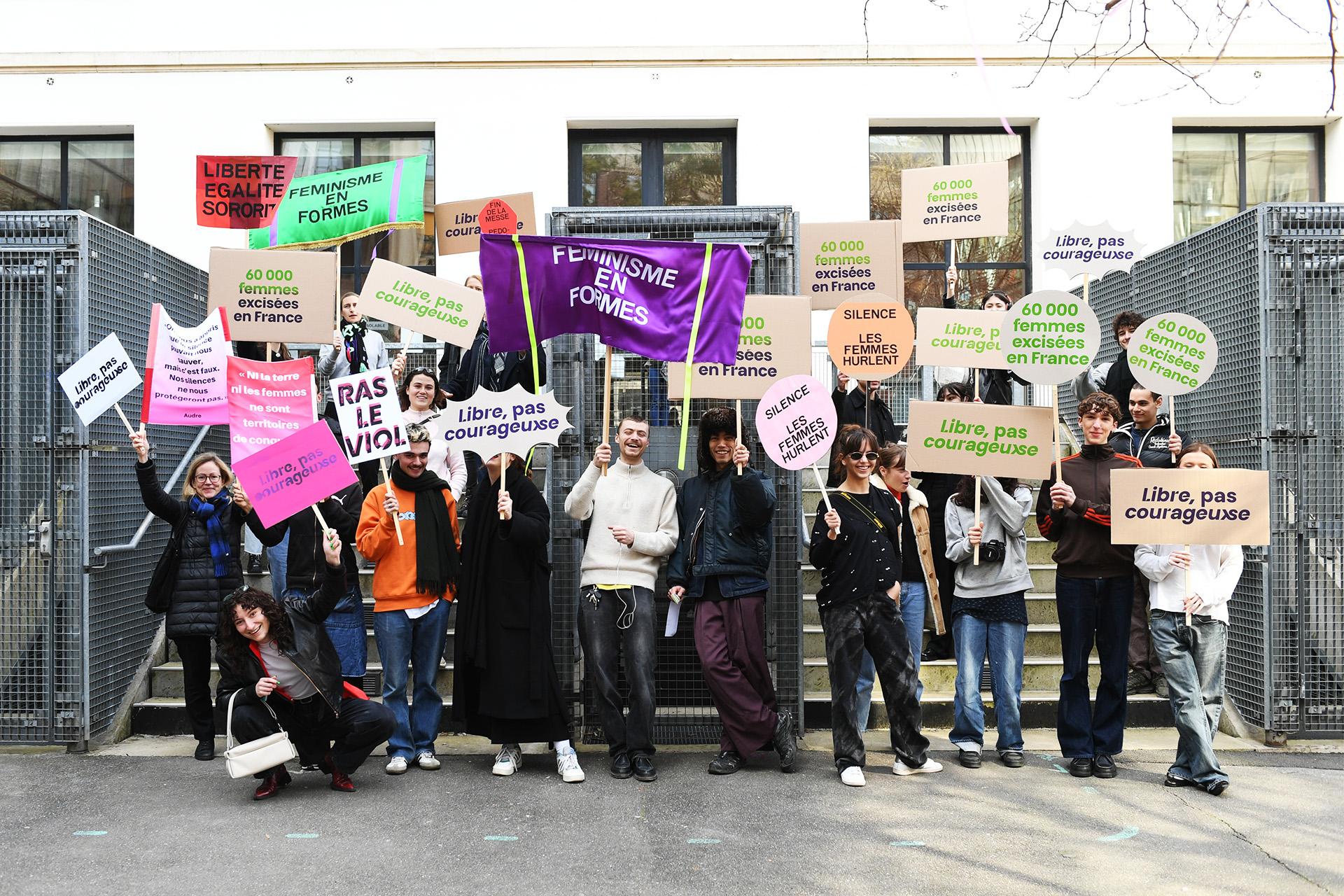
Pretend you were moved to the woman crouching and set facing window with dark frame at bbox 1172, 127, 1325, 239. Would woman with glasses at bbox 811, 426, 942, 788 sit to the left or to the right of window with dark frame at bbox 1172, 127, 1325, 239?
right

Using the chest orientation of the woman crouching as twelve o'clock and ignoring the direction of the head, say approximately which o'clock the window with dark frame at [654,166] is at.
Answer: The window with dark frame is roughly at 7 o'clock from the woman crouching.

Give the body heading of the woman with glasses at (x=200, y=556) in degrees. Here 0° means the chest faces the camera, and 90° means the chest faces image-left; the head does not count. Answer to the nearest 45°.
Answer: approximately 0°

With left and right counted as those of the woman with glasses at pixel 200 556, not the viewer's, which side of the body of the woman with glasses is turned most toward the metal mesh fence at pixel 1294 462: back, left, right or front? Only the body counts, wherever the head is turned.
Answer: left

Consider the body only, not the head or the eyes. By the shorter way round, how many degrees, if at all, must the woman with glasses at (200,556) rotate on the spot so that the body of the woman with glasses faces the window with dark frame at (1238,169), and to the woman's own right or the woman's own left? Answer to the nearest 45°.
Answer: approximately 90° to the woman's own left

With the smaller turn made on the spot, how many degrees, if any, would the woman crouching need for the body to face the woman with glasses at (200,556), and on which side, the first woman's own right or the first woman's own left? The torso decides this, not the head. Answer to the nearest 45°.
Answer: approximately 135° to the first woman's own right

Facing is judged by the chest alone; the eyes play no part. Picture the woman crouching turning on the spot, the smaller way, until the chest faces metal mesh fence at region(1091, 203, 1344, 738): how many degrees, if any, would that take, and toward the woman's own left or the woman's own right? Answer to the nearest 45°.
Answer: approximately 90° to the woman's own left

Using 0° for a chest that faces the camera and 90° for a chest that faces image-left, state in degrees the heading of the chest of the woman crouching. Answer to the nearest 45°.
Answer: approximately 0°

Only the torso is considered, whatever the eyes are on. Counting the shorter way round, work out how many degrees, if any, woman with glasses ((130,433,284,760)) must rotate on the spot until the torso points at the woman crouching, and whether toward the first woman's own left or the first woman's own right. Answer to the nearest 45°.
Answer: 0° — they already face them

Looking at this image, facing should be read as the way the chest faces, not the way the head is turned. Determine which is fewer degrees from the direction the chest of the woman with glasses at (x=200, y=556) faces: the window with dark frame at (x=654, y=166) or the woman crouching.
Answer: the woman crouching

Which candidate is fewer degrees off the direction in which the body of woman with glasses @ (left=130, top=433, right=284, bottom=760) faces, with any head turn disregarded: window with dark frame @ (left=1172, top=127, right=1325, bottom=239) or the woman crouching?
the woman crouching
